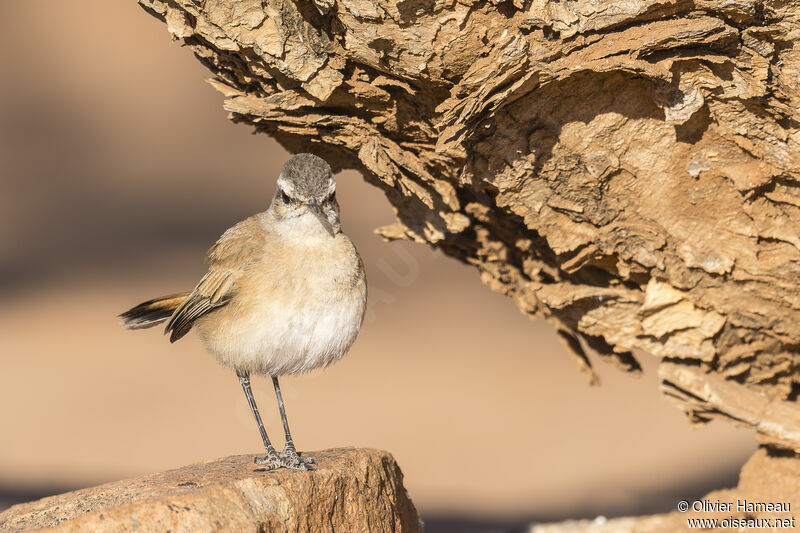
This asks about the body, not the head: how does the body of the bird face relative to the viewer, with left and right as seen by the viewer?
facing the viewer and to the right of the viewer
